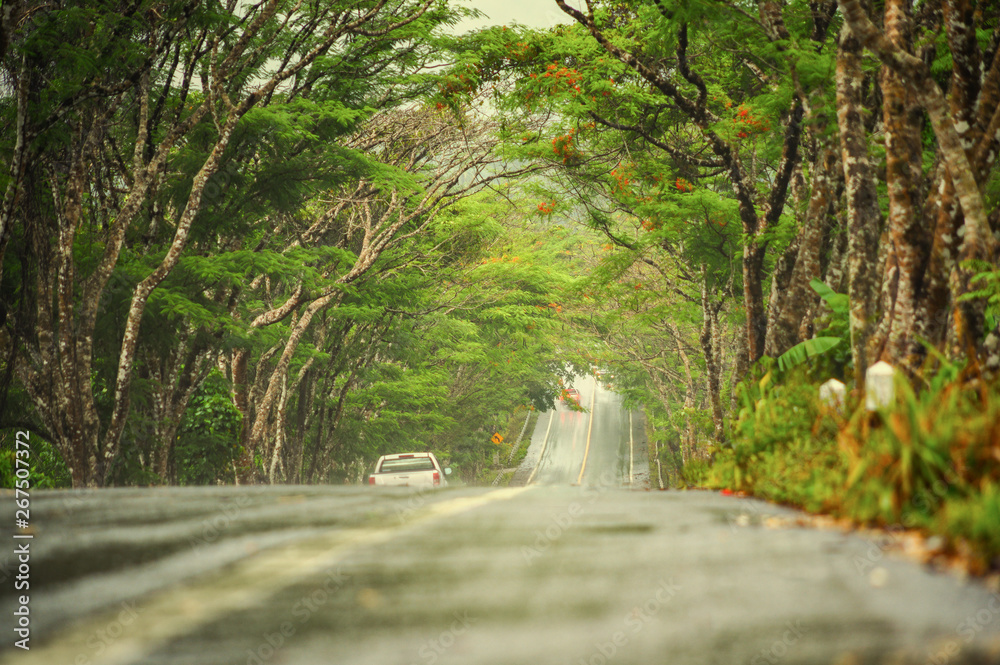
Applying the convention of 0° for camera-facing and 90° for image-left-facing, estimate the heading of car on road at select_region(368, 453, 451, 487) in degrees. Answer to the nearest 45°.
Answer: approximately 180°

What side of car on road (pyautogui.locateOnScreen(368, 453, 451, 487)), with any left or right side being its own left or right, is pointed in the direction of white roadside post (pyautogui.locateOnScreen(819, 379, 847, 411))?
back

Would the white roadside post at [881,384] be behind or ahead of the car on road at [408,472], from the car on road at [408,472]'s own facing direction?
behind
